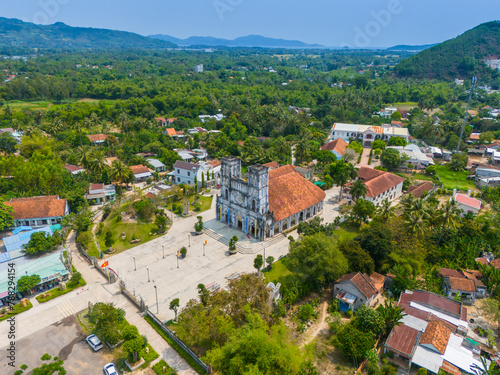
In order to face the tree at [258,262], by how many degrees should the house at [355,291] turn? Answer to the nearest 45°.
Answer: approximately 45° to its right

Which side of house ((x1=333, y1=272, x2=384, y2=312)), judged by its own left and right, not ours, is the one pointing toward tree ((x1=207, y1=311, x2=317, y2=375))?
front

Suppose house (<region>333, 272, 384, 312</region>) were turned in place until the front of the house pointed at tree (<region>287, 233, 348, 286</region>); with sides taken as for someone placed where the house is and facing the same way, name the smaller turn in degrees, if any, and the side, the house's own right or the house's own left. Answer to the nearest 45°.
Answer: approximately 45° to the house's own right

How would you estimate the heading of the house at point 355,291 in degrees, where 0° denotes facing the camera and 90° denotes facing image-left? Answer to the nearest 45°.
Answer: approximately 45°

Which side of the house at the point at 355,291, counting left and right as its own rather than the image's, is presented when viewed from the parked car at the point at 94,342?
front

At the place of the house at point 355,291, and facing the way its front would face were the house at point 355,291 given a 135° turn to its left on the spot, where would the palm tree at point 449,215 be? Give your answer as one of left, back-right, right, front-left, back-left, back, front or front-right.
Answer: front-left

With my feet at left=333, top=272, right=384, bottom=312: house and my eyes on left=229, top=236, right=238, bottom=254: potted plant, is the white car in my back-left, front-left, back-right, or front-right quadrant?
front-left

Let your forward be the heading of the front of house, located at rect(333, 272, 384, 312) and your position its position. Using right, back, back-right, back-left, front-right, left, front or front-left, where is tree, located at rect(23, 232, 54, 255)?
front-right

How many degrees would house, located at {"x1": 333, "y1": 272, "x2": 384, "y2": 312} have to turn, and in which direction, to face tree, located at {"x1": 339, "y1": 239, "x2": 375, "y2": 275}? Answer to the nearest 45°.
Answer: approximately 135° to its right

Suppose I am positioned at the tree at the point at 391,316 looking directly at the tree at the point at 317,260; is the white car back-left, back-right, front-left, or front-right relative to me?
front-left

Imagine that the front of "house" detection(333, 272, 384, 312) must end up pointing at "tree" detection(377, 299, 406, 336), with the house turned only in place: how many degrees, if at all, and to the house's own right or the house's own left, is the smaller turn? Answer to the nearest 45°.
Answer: approximately 90° to the house's own left

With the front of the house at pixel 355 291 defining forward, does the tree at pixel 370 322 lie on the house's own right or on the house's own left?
on the house's own left
